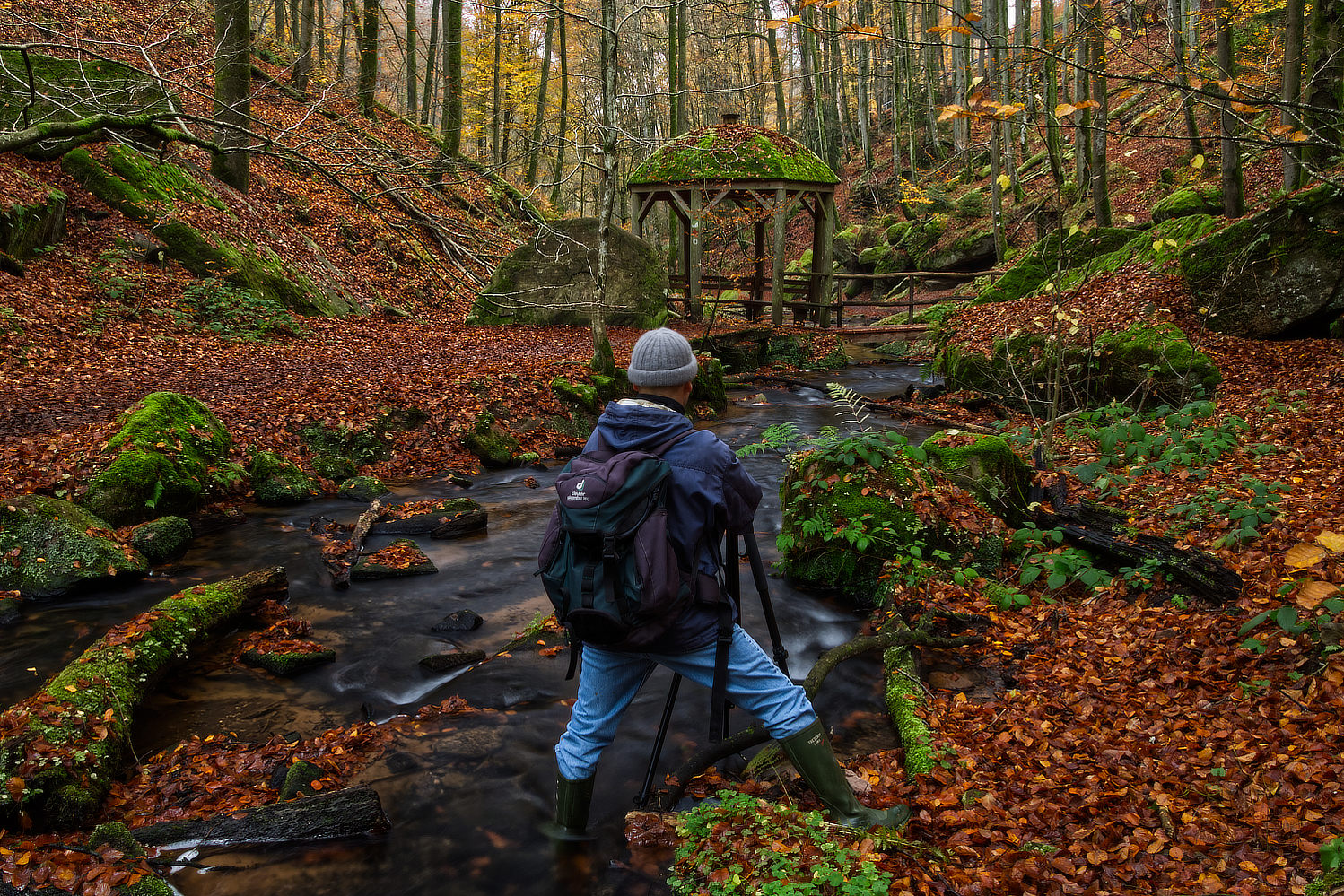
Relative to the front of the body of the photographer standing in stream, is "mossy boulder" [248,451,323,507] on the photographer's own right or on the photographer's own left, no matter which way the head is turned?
on the photographer's own left

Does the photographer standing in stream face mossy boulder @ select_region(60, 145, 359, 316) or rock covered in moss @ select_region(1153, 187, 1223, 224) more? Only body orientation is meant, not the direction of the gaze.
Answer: the rock covered in moss

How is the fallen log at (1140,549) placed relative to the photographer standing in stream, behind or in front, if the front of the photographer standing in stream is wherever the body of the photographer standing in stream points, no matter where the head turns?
in front

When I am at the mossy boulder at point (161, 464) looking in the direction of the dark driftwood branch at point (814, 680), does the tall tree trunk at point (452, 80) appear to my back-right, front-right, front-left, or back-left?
back-left

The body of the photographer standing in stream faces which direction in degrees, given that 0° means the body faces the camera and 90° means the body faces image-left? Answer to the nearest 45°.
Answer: approximately 225°

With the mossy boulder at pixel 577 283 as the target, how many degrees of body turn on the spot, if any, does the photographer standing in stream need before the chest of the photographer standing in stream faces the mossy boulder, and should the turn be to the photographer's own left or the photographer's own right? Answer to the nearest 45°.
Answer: approximately 45° to the photographer's own left

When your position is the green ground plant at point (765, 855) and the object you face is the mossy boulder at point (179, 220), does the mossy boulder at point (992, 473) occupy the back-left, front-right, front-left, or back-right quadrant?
front-right

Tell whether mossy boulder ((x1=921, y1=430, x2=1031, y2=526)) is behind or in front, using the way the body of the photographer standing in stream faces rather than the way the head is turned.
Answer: in front

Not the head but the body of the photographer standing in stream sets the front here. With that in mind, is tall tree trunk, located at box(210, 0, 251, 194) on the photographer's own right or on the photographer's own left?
on the photographer's own left

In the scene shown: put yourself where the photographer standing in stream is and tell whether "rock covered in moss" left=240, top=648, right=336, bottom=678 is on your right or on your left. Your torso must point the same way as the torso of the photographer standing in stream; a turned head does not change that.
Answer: on your left

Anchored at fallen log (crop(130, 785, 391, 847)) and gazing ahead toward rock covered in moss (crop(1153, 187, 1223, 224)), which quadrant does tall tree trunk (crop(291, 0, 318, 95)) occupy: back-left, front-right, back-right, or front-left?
front-left
